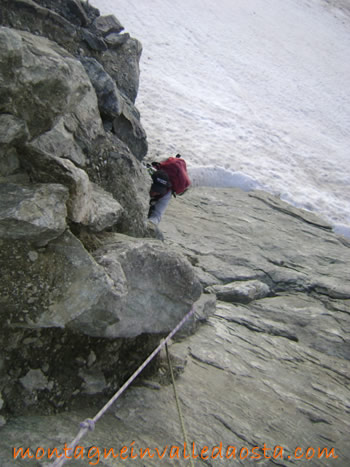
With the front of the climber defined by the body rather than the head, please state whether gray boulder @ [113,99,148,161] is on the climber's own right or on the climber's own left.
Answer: on the climber's own right

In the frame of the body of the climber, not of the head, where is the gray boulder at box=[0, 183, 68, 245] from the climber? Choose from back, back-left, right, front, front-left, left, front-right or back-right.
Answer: front-left

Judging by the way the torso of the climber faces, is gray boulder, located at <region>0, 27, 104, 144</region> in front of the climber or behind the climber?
in front
